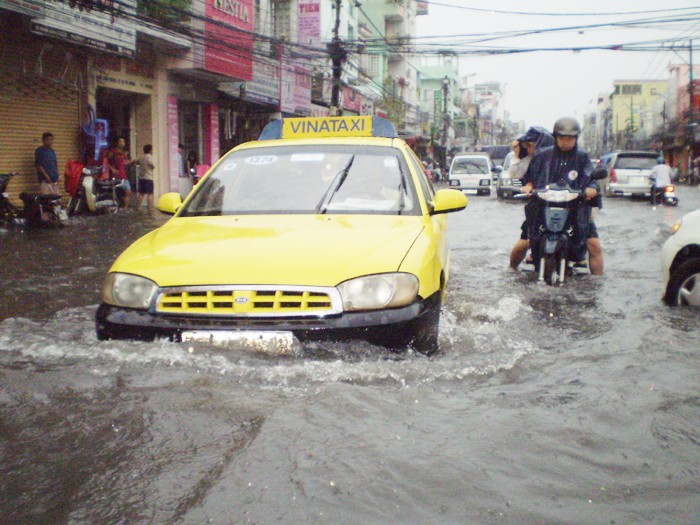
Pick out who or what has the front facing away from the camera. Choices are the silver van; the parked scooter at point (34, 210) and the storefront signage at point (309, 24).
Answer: the silver van

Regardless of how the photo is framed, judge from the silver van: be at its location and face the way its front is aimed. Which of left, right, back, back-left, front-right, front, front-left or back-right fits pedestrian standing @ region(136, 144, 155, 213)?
back-left

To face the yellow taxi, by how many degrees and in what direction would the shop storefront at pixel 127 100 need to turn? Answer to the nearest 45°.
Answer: approximately 45° to its right

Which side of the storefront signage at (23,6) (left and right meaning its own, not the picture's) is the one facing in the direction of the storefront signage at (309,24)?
left

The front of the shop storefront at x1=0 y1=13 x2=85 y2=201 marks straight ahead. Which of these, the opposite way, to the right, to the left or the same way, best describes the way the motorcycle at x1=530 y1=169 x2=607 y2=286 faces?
to the right

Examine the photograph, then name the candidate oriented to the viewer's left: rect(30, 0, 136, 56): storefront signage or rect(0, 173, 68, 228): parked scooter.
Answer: the parked scooter

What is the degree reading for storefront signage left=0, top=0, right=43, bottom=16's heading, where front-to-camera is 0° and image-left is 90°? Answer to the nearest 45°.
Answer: approximately 315°

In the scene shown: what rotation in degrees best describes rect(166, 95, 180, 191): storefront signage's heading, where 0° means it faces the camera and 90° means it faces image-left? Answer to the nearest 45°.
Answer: approximately 315°

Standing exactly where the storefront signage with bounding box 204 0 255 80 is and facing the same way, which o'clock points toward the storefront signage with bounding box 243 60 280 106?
the storefront signage with bounding box 243 60 280 106 is roughly at 8 o'clock from the storefront signage with bounding box 204 0 255 80.

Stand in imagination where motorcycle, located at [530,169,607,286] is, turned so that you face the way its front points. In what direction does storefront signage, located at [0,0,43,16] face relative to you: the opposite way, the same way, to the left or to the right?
to the left
